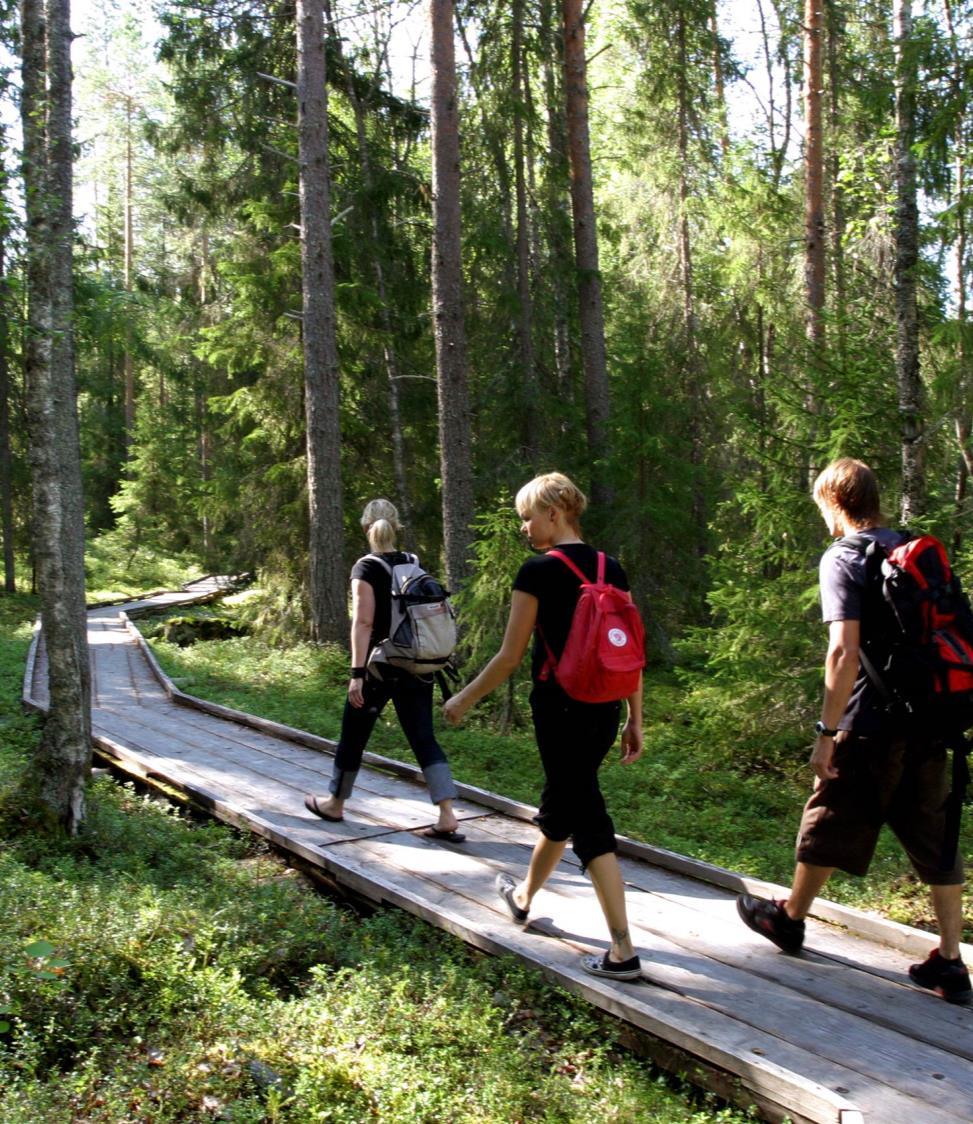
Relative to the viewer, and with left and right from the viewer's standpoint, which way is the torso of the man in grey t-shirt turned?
facing away from the viewer and to the left of the viewer

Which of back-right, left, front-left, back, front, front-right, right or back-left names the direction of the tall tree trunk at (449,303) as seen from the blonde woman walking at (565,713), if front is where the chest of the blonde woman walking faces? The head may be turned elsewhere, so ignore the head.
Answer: front-right

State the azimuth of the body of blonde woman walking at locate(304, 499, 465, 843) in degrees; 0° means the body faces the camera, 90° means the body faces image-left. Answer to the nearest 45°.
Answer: approximately 135°

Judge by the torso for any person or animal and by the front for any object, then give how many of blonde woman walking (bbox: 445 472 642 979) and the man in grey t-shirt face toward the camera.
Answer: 0

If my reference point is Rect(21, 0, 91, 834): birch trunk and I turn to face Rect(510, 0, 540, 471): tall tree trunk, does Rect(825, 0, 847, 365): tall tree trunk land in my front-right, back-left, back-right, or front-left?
front-right

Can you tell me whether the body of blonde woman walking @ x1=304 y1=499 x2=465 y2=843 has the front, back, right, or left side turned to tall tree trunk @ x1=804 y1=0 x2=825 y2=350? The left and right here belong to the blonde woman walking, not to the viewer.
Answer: right

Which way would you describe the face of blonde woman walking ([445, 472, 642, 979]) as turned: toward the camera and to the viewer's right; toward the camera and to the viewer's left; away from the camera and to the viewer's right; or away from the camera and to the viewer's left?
away from the camera and to the viewer's left

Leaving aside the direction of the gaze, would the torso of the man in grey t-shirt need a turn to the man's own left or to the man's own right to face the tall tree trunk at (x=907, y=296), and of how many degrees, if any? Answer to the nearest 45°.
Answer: approximately 45° to the man's own right

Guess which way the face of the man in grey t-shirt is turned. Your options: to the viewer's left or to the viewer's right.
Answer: to the viewer's left

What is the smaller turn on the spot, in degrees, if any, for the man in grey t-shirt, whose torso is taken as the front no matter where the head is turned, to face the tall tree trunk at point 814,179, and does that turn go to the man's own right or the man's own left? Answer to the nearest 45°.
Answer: approximately 45° to the man's own right

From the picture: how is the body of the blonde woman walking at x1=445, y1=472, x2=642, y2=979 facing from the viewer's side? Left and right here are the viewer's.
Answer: facing away from the viewer and to the left of the viewer

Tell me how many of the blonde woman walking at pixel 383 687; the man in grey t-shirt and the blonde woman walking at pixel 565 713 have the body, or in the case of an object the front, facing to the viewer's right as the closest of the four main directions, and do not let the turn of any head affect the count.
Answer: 0

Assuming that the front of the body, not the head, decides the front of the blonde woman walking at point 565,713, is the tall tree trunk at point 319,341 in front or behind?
in front

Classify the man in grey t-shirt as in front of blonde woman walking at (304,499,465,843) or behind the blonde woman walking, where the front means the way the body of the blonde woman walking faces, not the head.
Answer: behind

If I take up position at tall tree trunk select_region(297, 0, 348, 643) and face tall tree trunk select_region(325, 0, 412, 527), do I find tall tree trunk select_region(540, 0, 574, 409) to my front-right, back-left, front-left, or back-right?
front-right

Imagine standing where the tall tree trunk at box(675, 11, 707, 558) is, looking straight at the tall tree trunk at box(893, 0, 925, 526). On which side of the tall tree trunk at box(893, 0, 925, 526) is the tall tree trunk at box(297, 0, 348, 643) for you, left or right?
right
